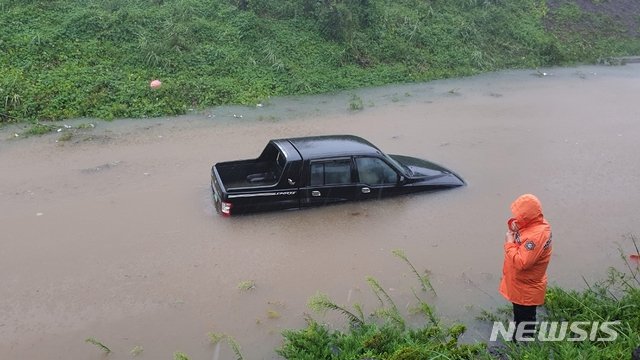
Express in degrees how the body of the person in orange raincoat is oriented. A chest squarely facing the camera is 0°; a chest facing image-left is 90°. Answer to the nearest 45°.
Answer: approximately 90°

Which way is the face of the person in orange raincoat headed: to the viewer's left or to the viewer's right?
to the viewer's left

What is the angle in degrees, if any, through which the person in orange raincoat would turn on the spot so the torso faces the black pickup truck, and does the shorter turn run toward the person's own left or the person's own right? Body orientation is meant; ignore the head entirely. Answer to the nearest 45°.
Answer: approximately 45° to the person's own right
